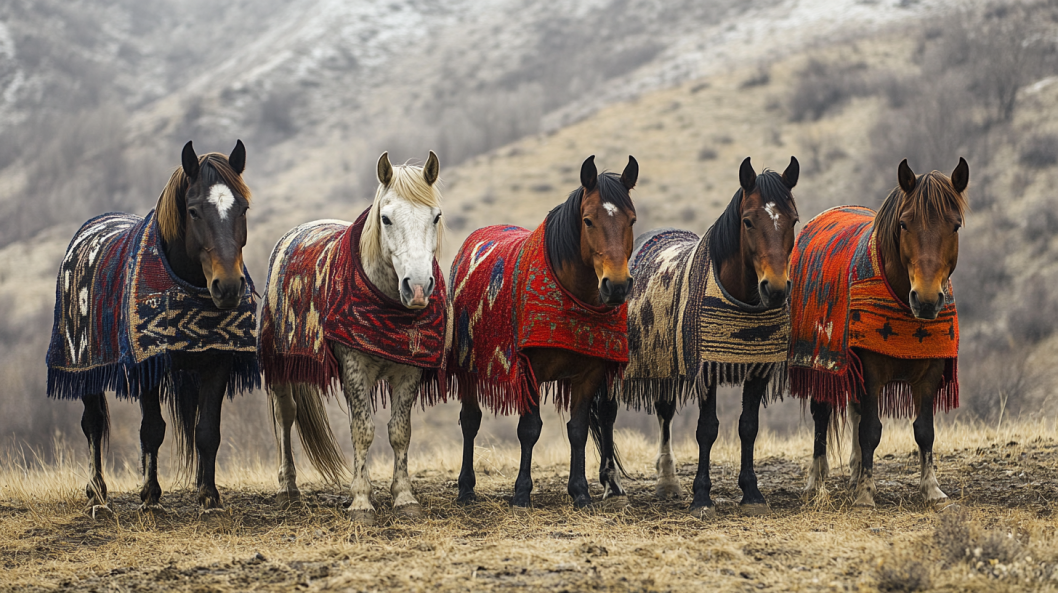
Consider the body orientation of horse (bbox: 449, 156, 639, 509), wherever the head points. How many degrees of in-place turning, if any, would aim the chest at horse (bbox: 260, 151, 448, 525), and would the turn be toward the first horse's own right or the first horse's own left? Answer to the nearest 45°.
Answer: approximately 135° to the first horse's own right

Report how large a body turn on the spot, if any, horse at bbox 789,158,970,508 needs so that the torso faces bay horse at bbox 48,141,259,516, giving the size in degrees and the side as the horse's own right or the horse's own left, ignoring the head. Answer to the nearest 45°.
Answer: approximately 135° to the horse's own right

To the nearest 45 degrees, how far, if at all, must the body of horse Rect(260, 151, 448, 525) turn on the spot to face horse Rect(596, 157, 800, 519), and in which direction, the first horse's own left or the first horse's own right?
approximately 45° to the first horse's own left

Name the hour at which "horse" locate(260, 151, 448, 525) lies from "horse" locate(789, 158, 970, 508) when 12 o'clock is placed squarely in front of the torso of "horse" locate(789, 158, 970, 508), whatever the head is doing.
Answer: "horse" locate(260, 151, 448, 525) is roughly at 4 o'clock from "horse" locate(789, 158, 970, 508).

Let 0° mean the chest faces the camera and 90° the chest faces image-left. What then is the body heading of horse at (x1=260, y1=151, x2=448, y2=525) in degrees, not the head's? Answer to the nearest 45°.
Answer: approximately 315°

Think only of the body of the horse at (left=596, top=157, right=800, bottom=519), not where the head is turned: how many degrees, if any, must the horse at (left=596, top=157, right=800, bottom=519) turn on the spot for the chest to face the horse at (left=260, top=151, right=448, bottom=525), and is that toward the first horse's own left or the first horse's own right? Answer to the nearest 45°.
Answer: approximately 135° to the first horse's own right

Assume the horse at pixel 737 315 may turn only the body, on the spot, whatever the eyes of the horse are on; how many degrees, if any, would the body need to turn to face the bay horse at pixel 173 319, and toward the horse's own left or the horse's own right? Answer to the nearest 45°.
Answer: approximately 135° to the horse's own right
